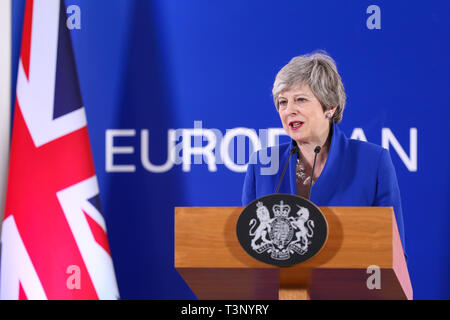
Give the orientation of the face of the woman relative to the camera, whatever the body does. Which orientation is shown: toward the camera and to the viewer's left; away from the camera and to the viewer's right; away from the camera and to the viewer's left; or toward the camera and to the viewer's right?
toward the camera and to the viewer's left

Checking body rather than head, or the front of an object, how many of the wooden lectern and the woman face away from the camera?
0

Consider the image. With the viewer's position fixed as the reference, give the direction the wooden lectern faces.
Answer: facing the viewer

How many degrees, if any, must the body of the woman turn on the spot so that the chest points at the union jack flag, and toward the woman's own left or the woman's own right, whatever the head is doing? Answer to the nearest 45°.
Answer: approximately 90° to the woman's own right

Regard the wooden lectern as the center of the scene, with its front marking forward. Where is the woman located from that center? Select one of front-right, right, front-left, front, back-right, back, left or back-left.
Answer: back

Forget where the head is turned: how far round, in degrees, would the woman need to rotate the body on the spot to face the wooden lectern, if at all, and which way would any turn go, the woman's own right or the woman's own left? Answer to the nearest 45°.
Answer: approximately 45° to the woman's own left

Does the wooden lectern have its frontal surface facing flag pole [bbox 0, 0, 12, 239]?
no

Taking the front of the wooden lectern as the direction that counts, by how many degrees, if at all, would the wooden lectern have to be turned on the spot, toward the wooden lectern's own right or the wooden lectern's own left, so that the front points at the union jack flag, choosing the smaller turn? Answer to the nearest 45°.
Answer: approximately 135° to the wooden lectern's own right

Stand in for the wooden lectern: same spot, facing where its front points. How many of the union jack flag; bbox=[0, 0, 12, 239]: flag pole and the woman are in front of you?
0

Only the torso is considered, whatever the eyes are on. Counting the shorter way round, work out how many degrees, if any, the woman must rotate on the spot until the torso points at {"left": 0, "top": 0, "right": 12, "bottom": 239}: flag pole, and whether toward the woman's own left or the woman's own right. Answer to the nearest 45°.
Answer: approximately 90° to the woman's own right

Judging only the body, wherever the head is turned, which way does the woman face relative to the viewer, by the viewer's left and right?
facing the viewer and to the left of the viewer
